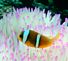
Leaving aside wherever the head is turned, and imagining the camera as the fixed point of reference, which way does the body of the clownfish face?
to the viewer's left
